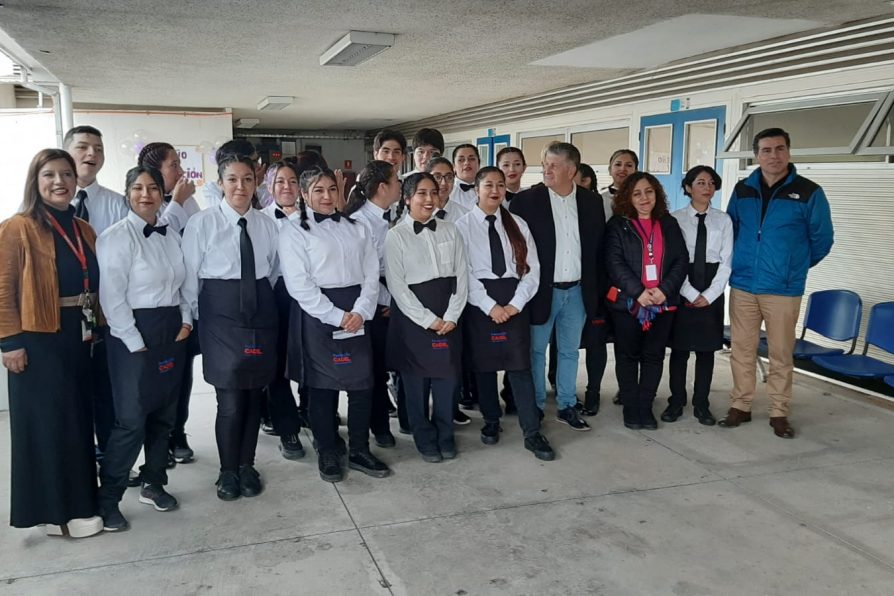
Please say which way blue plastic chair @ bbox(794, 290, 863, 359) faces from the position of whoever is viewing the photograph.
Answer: facing the viewer and to the left of the viewer

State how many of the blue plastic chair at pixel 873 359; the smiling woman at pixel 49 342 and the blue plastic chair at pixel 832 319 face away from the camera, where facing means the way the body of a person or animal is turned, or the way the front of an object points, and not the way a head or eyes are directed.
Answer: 0

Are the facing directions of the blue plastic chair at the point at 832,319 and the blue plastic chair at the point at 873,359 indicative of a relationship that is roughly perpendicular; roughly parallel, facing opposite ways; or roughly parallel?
roughly parallel

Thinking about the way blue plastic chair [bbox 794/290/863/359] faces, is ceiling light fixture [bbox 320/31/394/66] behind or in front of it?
in front

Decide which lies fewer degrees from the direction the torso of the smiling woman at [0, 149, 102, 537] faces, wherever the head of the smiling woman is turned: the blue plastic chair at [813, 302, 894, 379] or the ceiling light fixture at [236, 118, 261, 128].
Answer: the blue plastic chair

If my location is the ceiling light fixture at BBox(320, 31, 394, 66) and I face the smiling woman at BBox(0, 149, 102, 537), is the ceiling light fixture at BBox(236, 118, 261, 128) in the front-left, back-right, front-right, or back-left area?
back-right

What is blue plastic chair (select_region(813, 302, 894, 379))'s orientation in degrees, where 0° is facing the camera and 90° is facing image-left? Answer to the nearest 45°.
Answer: approximately 45°

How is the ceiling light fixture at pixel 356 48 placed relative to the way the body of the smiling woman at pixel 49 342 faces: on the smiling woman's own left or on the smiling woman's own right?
on the smiling woman's own left

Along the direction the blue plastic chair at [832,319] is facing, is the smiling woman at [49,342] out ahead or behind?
ahead

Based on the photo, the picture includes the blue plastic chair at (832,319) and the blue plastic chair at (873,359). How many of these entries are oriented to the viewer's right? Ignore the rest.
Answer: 0

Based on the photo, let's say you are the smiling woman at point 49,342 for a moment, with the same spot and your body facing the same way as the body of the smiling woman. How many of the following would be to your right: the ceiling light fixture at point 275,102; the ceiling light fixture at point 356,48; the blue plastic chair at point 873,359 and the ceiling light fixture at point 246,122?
0

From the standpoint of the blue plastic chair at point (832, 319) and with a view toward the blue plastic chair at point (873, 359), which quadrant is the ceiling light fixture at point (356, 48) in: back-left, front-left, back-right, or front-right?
back-right

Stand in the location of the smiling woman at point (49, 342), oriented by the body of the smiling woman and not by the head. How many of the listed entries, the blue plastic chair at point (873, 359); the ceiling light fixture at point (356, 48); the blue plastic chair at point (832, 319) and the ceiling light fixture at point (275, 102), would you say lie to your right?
0

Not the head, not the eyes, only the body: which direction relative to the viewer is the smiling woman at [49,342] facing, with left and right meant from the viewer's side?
facing the viewer and to the right of the viewer
